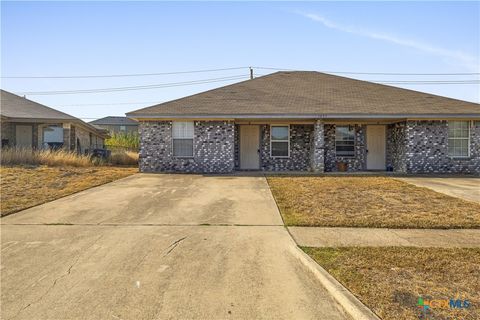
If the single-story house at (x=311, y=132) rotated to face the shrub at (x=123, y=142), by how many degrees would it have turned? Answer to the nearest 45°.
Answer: approximately 135° to its right

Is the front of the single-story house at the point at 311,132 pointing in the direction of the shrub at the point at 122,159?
no

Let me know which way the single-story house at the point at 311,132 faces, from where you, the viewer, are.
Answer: facing the viewer

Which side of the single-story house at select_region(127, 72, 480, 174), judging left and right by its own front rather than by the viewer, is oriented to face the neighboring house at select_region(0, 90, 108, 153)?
right
